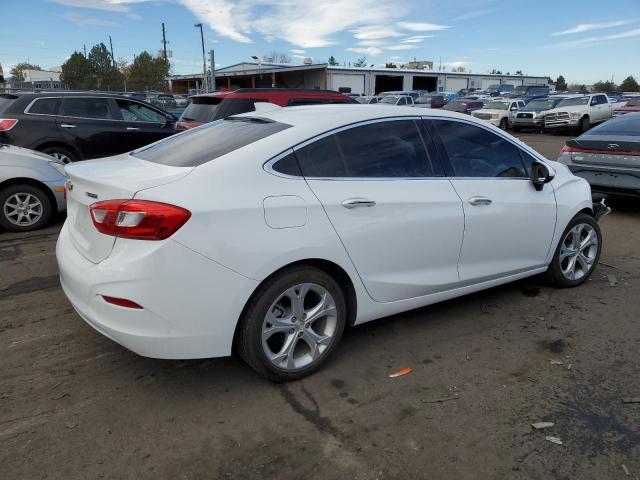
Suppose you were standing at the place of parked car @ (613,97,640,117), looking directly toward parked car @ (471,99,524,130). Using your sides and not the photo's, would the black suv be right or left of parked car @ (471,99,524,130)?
left

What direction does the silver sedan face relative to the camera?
to the viewer's right

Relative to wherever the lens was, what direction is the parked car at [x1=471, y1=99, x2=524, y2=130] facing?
facing the viewer and to the left of the viewer

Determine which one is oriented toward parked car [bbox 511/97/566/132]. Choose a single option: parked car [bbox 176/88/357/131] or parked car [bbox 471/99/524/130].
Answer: parked car [bbox 176/88/357/131]

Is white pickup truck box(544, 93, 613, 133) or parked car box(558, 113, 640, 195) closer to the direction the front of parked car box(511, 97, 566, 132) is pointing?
the parked car

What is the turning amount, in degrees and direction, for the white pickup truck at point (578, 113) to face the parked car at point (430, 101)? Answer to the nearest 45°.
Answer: approximately 90° to its right

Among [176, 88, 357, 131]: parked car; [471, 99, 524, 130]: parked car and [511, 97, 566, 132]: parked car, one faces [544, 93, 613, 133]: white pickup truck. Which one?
[176, 88, 357, 131]: parked car

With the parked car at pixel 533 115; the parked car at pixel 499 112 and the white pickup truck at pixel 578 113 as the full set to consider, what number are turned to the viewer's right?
0

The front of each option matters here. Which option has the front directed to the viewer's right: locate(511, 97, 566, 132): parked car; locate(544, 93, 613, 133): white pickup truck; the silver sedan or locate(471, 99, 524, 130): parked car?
the silver sedan

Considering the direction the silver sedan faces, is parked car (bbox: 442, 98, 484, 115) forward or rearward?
forward

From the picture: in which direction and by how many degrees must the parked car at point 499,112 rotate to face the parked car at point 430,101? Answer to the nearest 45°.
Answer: approximately 90° to its right

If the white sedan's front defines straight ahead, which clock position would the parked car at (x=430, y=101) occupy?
The parked car is roughly at 11 o'clock from the white sedan.
